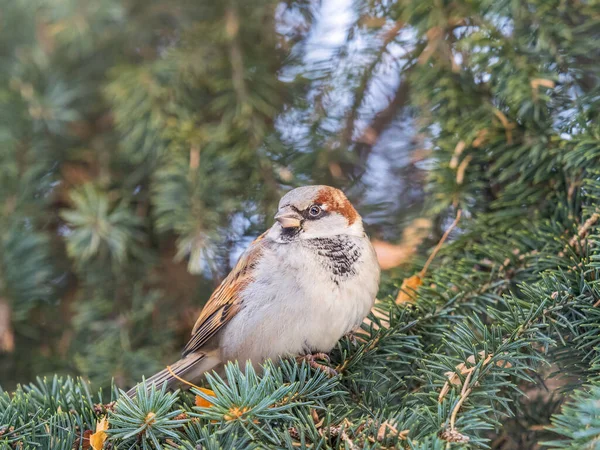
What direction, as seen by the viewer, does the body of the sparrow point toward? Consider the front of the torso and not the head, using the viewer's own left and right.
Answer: facing the viewer and to the right of the viewer
